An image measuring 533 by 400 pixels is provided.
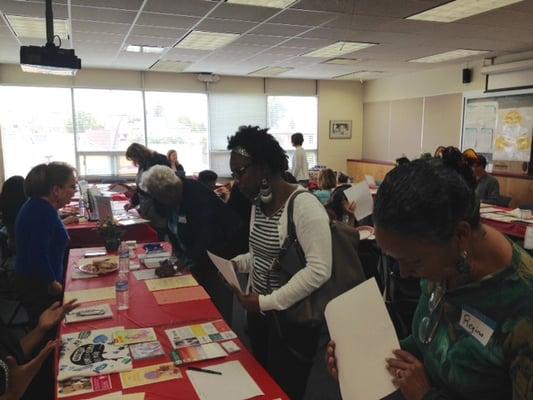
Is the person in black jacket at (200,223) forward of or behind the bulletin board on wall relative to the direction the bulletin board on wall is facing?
forward

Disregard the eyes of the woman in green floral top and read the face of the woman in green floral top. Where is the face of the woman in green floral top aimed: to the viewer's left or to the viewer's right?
to the viewer's left

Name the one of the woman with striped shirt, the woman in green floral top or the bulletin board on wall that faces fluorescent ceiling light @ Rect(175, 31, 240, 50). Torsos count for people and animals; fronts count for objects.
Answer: the bulletin board on wall

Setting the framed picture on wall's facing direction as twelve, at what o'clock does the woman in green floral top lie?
The woman in green floral top is roughly at 12 o'clock from the framed picture on wall.

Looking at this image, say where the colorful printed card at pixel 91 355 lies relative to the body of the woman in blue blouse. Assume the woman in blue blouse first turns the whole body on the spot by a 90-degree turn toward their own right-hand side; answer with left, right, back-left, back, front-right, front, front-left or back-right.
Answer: front

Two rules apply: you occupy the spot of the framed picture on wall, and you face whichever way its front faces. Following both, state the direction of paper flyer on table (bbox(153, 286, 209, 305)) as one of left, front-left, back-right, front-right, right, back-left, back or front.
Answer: front

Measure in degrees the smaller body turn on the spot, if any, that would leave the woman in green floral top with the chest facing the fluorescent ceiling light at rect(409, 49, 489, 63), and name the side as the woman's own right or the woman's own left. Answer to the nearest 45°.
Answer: approximately 135° to the woman's own right

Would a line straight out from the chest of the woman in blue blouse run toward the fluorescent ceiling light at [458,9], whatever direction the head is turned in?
yes

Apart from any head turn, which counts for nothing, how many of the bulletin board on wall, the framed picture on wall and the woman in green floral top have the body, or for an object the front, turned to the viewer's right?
0

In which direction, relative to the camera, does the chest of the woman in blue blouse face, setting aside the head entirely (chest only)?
to the viewer's right

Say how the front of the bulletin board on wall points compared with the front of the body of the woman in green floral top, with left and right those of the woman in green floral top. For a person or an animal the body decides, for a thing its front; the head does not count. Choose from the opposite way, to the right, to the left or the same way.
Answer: the same way

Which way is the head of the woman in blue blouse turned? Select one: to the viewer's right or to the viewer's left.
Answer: to the viewer's right

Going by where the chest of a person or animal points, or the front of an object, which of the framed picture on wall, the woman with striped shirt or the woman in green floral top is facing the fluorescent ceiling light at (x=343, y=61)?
the framed picture on wall

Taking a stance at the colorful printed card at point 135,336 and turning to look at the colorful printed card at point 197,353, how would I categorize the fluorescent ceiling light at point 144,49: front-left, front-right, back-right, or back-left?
back-left

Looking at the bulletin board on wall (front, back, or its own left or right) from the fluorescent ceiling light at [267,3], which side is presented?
front

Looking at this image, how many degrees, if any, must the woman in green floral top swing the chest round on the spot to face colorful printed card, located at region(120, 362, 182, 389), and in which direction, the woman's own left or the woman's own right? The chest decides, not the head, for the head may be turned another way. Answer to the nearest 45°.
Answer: approximately 45° to the woman's own right

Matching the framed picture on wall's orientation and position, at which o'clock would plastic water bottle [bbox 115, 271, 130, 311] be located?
The plastic water bottle is roughly at 12 o'clock from the framed picture on wall.

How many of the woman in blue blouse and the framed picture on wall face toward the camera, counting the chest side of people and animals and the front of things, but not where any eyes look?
1

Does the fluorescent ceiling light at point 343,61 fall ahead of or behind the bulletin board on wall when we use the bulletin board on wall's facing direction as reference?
ahead

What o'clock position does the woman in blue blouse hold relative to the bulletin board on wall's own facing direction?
The woman in blue blouse is roughly at 11 o'clock from the bulletin board on wall.
